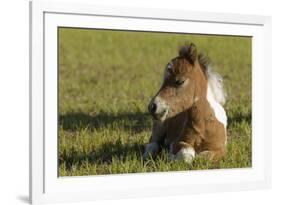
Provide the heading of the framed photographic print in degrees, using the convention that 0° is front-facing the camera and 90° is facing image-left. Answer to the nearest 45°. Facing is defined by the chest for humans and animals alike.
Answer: approximately 315°
